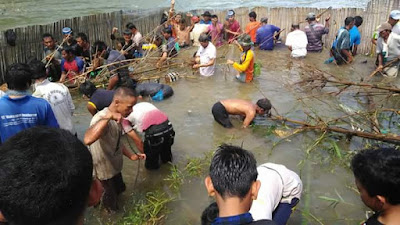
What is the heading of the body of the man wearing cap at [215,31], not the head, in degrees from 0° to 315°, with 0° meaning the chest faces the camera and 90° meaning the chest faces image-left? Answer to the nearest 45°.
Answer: approximately 45°

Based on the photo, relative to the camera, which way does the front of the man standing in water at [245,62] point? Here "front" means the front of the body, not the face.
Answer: to the viewer's left

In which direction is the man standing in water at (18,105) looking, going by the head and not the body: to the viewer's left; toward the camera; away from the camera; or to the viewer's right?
away from the camera

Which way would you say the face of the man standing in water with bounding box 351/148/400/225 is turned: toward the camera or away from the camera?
away from the camera

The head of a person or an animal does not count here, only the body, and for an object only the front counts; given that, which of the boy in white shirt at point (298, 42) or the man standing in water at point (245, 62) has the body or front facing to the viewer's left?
the man standing in water

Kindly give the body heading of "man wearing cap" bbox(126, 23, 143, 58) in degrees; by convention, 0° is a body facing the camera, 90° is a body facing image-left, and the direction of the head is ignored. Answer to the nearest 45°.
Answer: approximately 45°

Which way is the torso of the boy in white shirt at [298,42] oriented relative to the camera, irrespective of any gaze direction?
away from the camera

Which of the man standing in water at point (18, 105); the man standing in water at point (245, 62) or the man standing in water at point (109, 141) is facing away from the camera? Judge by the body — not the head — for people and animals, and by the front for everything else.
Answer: the man standing in water at point (18, 105)

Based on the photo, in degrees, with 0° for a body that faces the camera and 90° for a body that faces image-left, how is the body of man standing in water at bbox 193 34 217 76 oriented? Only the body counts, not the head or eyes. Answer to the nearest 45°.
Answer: approximately 45°
